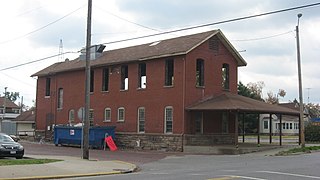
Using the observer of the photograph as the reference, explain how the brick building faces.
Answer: facing the viewer and to the right of the viewer

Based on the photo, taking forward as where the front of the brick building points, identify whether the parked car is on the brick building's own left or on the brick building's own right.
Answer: on the brick building's own right

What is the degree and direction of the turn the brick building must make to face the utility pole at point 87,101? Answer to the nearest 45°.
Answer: approximately 45° to its right

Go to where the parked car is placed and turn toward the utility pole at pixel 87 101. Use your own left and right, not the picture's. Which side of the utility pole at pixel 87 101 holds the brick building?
left
